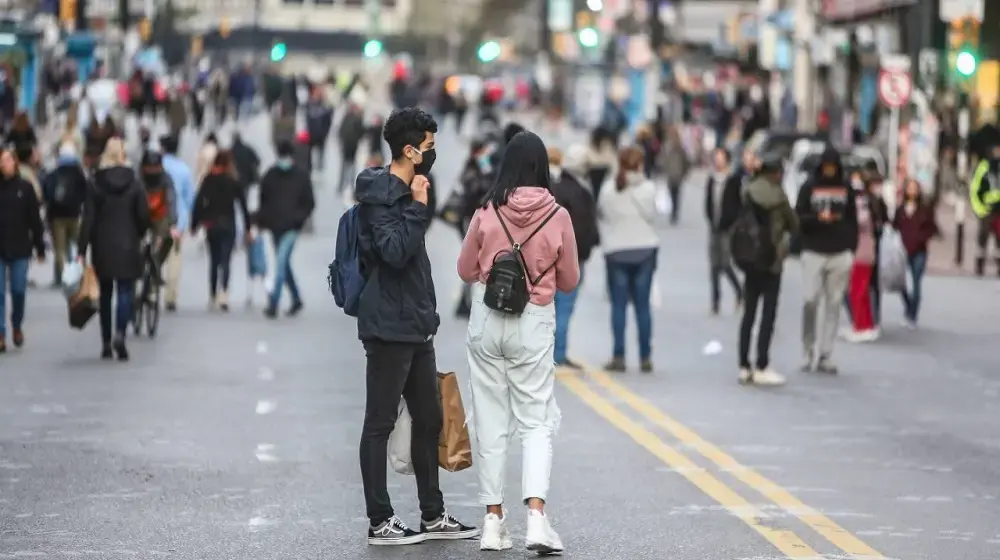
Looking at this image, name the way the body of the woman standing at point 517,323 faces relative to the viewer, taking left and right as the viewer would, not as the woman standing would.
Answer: facing away from the viewer

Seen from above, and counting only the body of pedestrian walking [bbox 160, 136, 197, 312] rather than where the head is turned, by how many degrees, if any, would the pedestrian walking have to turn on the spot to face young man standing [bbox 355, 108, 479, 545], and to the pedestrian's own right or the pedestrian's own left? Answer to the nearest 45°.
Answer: approximately 180°

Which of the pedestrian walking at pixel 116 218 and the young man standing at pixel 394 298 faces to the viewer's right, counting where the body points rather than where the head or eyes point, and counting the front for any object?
the young man standing

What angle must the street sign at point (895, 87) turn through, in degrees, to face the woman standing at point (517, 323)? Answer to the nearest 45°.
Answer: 0° — it already faces them

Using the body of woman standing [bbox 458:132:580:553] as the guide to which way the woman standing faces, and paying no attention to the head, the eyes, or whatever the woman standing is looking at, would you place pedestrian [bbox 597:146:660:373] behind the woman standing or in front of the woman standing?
in front

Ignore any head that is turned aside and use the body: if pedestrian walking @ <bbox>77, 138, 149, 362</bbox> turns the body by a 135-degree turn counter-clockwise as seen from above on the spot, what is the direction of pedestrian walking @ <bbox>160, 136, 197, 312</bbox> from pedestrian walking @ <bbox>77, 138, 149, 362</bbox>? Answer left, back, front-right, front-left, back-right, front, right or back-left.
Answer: back-right

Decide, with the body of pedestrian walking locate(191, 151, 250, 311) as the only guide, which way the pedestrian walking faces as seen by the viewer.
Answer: away from the camera

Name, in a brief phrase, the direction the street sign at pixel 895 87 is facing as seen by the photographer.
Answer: facing the viewer

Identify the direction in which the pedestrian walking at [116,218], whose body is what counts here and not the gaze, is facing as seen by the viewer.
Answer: away from the camera

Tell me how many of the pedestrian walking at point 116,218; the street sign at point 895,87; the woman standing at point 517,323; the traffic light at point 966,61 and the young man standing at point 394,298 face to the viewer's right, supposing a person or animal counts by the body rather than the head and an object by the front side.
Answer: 1

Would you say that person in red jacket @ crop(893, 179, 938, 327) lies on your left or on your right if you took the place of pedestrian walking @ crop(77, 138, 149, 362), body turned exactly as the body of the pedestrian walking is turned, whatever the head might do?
on your right

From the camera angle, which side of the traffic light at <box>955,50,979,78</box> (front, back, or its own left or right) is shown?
front

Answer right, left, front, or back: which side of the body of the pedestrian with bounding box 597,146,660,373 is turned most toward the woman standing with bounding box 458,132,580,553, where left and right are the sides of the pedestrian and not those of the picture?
back

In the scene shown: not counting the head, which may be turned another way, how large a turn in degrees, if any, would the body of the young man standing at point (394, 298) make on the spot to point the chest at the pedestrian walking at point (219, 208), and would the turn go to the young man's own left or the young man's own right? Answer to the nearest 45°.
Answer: approximately 90° to the young man's own left

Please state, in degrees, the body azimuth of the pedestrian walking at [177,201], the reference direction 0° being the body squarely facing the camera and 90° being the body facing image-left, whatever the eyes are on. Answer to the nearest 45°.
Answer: approximately 180°

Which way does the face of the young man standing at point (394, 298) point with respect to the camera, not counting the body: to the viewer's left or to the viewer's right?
to the viewer's right
